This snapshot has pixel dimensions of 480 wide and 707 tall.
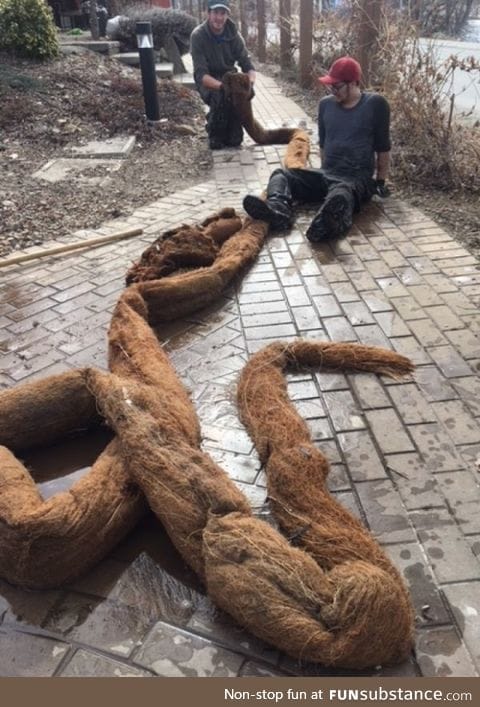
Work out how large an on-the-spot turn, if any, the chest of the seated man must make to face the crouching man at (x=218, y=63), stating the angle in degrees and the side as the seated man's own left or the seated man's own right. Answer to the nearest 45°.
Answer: approximately 90° to the seated man's own right

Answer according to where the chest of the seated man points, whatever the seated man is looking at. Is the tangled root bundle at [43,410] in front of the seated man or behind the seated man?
in front

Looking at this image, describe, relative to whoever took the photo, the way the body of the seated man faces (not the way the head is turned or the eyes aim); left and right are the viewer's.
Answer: facing the viewer and to the left of the viewer

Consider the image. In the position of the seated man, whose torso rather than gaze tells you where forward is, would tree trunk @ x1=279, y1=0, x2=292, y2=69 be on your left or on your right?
on your right

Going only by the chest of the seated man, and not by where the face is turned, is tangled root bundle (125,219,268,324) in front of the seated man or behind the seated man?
in front

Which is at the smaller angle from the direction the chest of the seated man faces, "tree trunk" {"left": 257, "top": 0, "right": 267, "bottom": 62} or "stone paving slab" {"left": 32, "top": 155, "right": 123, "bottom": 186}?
the stone paving slab

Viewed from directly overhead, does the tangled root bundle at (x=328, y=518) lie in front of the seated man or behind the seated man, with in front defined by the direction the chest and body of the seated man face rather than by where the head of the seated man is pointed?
in front

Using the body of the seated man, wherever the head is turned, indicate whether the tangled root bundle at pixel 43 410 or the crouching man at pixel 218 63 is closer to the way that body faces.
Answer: the tangled root bundle

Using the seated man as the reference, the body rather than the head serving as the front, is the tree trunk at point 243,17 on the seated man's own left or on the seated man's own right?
on the seated man's own right

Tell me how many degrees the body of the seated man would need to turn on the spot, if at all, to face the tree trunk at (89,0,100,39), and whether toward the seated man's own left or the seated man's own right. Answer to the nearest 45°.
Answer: approximately 90° to the seated man's own right

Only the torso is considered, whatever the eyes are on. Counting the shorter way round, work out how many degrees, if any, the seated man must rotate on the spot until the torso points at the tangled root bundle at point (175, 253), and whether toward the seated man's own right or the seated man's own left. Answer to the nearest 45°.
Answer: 0° — they already face it

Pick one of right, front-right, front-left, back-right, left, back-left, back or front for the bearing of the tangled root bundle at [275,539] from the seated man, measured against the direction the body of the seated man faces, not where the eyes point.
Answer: front-left

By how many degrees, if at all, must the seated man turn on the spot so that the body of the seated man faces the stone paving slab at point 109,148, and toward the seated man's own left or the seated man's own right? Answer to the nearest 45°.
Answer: approximately 90° to the seated man's own right

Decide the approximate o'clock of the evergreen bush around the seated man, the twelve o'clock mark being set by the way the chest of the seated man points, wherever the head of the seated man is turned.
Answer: The evergreen bush is roughly at 3 o'clock from the seated man.
